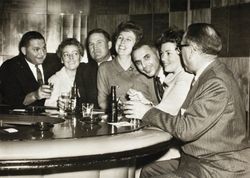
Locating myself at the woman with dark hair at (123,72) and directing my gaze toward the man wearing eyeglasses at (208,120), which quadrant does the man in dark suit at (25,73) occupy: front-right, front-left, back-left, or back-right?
back-right

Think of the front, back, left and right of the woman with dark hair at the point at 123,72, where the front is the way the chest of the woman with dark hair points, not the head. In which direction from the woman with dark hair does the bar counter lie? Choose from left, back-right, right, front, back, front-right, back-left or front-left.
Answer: front

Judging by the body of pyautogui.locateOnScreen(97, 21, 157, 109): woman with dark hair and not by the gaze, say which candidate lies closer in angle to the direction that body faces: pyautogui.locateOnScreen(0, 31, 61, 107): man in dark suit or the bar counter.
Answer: the bar counter

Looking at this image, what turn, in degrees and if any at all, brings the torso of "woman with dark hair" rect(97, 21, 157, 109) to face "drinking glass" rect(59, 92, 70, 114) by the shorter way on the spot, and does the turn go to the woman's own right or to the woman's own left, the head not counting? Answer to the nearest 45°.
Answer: approximately 45° to the woman's own right

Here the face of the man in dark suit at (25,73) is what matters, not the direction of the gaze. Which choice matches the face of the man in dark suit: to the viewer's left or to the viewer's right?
to the viewer's right

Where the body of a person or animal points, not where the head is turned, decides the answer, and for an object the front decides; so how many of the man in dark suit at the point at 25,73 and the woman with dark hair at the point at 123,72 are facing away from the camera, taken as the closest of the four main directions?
0

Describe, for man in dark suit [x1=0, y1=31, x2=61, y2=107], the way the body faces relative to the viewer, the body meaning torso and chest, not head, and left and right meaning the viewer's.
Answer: facing the viewer and to the right of the viewer

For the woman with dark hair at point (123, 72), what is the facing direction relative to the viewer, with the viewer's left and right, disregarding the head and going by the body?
facing the viewer

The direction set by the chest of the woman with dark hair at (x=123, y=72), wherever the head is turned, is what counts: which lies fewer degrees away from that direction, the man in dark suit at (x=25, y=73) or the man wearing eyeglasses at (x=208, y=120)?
the man wearing eyeglasses

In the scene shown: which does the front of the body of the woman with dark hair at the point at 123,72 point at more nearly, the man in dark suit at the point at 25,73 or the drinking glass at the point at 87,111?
the drinking glass
